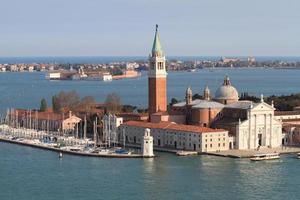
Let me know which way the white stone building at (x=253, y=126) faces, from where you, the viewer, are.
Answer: facing the viewer and to the right of the viewer

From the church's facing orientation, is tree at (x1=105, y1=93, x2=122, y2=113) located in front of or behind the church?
behind

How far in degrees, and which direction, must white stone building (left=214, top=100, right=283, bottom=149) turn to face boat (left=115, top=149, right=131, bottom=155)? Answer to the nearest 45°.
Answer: approximately 90° to its right

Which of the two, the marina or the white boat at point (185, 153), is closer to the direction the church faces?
the white boat
